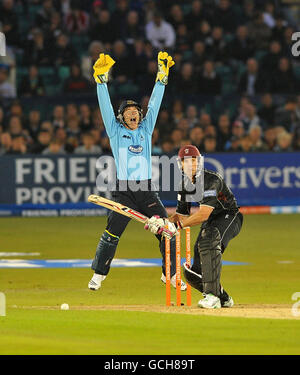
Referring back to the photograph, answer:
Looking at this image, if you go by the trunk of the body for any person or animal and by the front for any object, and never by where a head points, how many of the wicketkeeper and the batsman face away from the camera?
0

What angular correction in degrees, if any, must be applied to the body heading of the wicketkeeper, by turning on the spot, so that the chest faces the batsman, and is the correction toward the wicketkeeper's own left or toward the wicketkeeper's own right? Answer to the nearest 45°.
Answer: approximately 45° to the wicketkeeper's own left

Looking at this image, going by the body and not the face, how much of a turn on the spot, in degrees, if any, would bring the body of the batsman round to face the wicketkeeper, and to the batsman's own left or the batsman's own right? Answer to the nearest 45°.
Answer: approximately 90° to the batsman's own right

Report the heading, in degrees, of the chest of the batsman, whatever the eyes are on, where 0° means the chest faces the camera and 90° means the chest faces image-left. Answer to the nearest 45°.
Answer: approximately 45°

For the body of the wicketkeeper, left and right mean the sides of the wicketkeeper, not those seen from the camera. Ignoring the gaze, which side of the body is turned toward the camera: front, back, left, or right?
front
